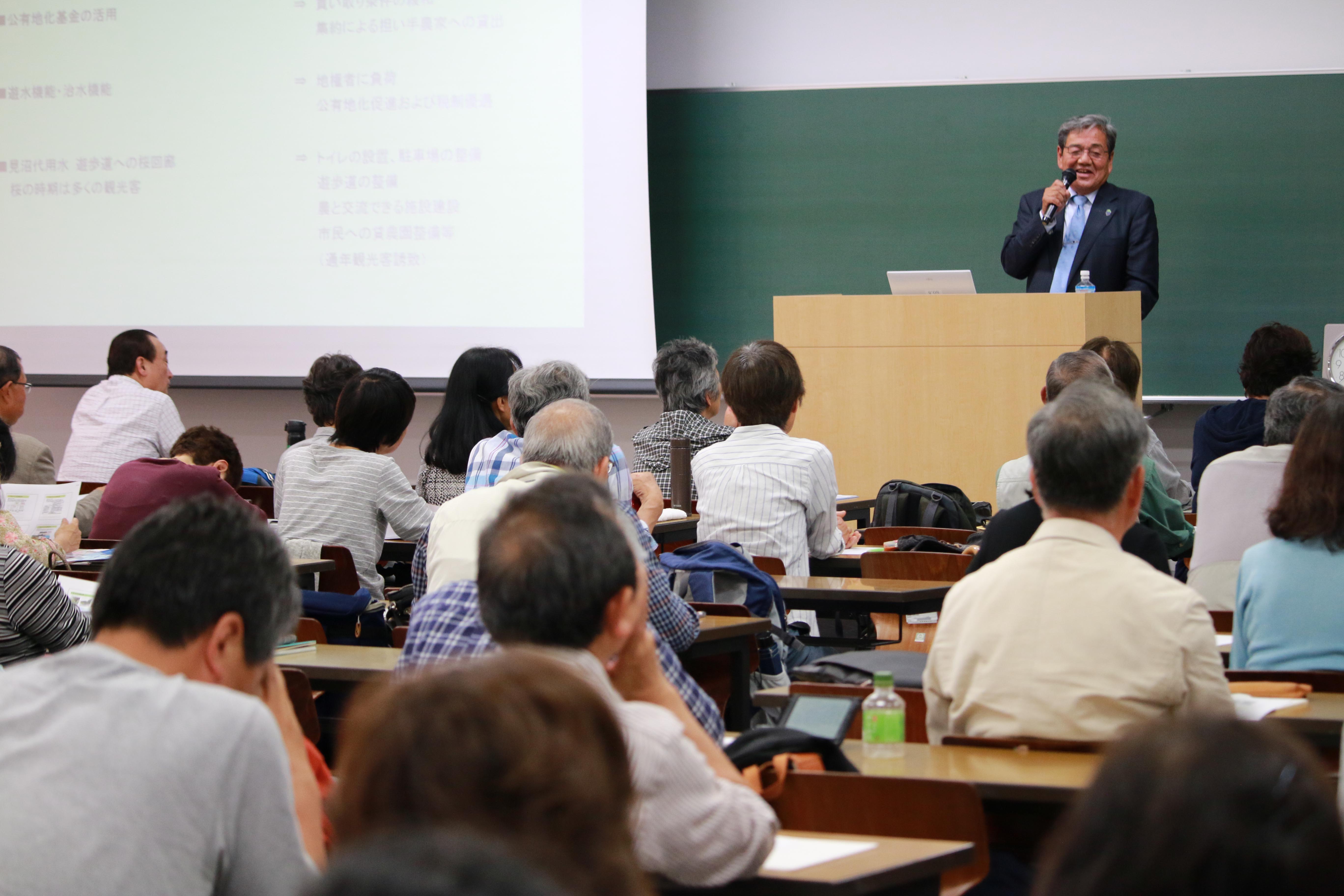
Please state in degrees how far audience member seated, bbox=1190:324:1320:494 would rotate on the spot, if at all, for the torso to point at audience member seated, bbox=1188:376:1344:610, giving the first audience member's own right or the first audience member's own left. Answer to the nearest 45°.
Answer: approximately 180°

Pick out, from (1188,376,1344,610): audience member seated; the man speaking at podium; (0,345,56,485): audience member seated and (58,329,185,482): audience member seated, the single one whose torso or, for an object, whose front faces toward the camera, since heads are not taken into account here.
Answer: the man speaking at podium

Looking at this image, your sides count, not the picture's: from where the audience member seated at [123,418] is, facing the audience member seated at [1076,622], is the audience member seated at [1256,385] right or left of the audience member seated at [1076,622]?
left

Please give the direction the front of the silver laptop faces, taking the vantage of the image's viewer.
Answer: facing away from the viewer

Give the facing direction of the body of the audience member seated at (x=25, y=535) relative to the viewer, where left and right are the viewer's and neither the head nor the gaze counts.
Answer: facing away from the viewer and to the right of the viewer

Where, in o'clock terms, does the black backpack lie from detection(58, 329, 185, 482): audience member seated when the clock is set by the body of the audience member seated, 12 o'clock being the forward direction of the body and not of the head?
The black backpack is roughly at 3 o'clock from the audience member seated.

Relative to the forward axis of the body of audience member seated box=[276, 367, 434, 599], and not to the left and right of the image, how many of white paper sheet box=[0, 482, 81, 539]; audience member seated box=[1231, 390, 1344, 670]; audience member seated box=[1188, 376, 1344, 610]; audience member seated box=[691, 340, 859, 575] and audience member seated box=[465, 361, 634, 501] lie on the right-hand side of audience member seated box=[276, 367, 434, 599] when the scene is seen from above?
4

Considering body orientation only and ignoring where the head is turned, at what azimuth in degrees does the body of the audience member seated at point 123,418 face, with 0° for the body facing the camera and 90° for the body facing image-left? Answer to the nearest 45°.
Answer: approximately 225°

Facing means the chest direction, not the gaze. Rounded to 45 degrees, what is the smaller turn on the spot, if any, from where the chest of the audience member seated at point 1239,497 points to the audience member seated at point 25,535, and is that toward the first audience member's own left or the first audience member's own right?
approximately 90° to the first audience member's own left

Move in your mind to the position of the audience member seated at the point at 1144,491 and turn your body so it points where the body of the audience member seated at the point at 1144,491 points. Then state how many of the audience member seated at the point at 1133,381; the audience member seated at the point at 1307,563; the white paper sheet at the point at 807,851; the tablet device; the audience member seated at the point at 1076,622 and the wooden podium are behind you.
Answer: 4

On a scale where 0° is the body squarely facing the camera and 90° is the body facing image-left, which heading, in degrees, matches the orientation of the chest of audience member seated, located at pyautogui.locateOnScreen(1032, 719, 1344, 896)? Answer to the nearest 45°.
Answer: approximately 180°

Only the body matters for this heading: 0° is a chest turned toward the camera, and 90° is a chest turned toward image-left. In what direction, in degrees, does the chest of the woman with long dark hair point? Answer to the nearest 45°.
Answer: approximately 225°

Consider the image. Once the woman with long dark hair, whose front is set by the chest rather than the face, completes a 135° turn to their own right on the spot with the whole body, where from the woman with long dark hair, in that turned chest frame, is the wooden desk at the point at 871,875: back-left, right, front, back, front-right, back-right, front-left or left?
front
